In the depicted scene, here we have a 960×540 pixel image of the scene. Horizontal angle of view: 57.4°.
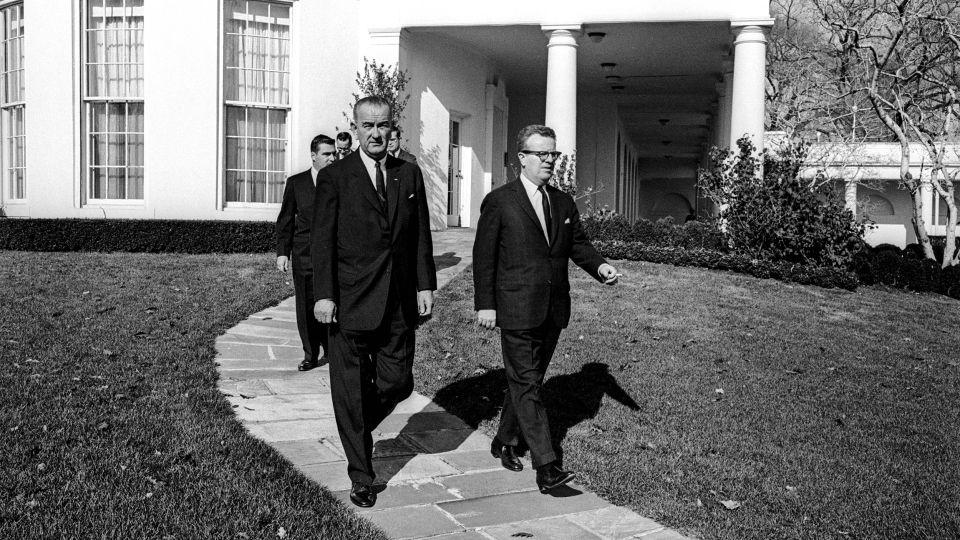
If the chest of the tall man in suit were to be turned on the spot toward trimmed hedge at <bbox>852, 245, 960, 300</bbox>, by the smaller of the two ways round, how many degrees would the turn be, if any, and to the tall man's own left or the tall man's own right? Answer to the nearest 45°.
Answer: approximately 135° to the tall man's own left

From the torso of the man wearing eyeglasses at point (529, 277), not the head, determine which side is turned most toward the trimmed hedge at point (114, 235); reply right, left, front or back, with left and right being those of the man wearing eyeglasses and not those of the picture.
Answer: back

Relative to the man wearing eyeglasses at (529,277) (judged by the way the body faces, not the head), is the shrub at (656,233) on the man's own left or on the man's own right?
on the man's own left

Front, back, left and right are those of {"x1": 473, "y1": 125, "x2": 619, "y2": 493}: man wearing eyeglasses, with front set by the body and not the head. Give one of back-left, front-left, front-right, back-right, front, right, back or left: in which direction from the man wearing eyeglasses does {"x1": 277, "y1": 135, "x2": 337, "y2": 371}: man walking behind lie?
back

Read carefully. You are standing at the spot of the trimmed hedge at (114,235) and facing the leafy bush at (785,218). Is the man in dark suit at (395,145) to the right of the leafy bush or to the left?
right

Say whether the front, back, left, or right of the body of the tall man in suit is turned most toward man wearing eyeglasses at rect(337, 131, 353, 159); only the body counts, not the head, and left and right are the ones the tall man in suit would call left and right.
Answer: back

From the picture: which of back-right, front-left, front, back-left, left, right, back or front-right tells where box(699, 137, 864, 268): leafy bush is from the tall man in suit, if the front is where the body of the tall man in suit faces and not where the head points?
back-left

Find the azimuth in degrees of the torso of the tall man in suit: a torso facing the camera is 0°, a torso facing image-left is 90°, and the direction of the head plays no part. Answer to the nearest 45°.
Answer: approximately 0°
